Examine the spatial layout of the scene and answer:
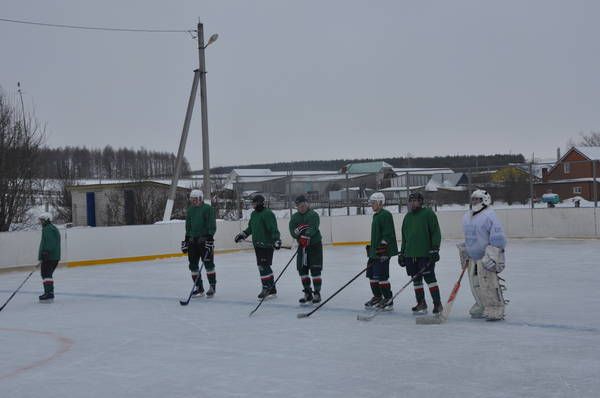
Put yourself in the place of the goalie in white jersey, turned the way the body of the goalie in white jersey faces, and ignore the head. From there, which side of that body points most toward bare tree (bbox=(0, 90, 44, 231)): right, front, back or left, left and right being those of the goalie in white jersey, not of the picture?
right

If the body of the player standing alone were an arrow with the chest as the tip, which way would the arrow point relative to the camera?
to the viewer's left

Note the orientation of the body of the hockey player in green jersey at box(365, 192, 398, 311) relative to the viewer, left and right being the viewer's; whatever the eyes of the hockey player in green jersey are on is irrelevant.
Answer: facing the viewer and to the left of the viewer

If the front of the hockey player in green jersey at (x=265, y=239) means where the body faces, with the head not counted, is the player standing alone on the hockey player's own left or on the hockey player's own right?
on the hockey player's own right

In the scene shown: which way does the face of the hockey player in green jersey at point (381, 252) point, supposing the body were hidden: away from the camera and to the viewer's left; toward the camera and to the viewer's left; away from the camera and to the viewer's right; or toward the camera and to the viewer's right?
toward the camera and to the viewer's left

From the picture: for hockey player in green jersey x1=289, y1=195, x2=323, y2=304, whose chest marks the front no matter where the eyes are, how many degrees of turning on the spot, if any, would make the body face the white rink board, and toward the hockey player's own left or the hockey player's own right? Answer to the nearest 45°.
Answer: approximately 135° to the hockey player's own right

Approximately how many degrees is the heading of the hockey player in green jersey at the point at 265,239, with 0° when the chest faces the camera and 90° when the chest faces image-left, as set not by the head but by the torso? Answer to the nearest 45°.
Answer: approximately 45°

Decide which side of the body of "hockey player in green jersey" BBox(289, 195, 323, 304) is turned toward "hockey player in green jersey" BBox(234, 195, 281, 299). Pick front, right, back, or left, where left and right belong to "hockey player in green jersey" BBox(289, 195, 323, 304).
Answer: right

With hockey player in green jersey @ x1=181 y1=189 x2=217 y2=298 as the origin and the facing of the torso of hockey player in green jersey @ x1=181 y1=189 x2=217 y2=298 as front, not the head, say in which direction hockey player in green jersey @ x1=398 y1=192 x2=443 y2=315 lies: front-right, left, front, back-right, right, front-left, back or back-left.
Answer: left

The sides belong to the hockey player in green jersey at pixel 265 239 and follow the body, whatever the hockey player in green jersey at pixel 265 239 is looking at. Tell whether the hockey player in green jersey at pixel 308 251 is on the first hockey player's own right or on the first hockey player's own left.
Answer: on the first hockey player's own left
